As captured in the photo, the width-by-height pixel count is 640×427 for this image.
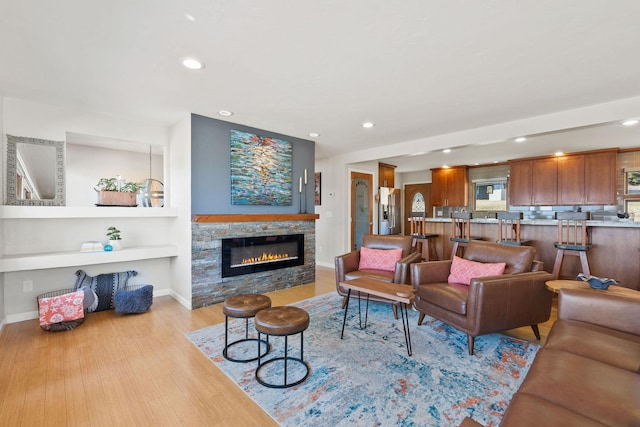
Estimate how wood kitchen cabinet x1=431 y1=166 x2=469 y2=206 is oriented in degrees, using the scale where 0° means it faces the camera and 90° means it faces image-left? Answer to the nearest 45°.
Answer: approximately 0°

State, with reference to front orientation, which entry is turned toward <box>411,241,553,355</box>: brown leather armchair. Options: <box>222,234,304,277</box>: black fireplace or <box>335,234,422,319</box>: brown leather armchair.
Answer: the black fireplace

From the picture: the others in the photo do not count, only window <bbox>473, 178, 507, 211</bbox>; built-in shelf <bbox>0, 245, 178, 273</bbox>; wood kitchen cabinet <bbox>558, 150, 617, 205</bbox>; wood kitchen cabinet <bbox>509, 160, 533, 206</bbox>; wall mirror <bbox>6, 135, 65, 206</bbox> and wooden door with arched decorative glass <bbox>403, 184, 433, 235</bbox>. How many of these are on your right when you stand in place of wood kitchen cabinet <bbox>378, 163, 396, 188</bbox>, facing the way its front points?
2

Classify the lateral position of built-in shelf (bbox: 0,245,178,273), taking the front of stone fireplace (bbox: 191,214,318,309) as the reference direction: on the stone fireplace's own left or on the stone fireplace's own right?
on the stone fireplace's own right

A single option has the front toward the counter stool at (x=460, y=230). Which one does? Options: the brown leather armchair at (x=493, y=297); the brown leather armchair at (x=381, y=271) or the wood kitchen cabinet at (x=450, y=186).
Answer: the wood kitchen cabinet

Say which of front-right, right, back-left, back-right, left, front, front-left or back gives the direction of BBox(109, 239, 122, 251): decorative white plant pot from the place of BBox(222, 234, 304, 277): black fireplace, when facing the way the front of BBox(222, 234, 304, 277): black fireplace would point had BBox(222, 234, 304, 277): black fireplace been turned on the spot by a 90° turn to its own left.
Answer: back-left

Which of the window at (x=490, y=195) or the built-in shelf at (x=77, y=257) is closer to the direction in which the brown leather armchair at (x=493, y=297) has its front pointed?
the built-in shelf

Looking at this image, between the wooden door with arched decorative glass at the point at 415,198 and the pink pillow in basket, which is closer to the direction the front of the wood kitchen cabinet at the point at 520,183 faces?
the pink pillow in basket

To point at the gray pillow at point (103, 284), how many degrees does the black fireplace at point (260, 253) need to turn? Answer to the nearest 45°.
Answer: approximately 135° to its right

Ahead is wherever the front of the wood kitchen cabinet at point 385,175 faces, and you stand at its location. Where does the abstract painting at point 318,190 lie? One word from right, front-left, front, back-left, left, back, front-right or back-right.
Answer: right

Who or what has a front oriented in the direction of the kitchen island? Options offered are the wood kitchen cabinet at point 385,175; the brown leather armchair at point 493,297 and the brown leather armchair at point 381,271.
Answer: the wood kitchen cabinet

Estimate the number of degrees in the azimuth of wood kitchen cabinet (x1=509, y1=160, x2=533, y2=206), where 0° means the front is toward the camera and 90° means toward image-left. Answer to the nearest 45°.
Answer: approximately 0°

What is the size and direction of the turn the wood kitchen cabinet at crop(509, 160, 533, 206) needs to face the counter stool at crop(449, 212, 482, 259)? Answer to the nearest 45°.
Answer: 0° — it already faces it
